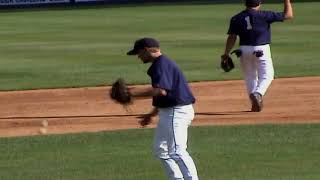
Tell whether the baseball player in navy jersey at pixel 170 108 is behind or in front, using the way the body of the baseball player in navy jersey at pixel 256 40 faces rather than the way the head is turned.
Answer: behind

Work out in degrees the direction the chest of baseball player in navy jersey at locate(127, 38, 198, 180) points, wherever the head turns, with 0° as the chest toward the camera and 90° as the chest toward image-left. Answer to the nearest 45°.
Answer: approximately 90°

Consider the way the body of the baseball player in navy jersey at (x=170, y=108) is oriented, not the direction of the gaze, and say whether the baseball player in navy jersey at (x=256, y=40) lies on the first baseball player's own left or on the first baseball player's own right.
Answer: on the first baseball player's own right

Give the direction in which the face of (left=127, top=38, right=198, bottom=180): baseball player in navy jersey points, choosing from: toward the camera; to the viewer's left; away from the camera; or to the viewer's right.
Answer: to the viewer's left

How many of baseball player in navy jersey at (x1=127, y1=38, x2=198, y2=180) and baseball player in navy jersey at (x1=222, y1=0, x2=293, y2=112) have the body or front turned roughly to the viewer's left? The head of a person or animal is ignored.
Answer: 1

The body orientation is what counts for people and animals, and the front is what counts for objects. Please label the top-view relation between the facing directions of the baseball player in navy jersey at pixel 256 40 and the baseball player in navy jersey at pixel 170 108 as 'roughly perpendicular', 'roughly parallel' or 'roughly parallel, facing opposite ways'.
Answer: roughly perpendicular

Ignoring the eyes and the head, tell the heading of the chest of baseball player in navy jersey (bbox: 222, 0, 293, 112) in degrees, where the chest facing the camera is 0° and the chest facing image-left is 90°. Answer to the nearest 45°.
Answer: approximately 180°

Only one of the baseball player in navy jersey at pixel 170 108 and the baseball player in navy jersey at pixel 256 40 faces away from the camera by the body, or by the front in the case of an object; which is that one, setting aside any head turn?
the baseball player in navy jersey at pixel 256 40
